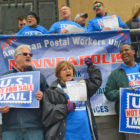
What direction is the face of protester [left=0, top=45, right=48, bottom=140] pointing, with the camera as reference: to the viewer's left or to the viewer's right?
to the viewer's right

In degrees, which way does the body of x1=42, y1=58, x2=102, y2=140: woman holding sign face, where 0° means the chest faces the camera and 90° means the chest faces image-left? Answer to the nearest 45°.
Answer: approximately 315°

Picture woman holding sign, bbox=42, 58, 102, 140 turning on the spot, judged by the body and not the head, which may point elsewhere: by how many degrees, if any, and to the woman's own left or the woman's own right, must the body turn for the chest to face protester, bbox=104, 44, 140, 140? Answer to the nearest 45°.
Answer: approximately 90° to the woman's own left

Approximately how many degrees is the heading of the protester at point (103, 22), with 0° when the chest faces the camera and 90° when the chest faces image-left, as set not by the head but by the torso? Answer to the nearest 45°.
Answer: approximately 0°

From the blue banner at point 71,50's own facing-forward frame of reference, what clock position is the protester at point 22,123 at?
The protester is roughly at 1 o'clock from the blue banner.

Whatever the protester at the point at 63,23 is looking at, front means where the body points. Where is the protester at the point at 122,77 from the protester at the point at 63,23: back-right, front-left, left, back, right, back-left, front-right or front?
front-left

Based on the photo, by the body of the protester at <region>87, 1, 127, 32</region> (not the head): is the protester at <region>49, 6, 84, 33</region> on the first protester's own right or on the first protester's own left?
on the first protester's own right

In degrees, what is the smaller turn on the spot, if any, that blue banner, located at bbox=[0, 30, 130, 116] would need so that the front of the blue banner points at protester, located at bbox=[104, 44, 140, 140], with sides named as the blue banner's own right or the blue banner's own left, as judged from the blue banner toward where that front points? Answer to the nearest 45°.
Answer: approximately 45° to the blue banner's own left
